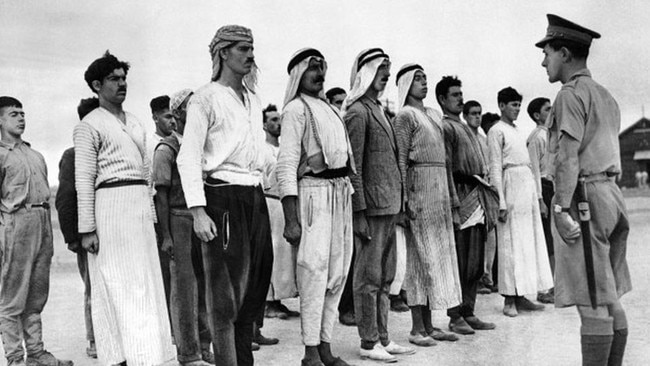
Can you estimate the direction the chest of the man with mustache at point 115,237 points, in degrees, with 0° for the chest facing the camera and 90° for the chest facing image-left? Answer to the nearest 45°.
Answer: approximately 315°

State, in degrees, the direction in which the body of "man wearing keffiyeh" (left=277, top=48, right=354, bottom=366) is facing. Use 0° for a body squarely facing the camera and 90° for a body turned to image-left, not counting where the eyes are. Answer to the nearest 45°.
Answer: approximately 315°

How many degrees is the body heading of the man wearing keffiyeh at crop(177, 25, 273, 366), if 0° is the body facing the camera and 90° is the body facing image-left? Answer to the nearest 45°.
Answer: approximately 315°

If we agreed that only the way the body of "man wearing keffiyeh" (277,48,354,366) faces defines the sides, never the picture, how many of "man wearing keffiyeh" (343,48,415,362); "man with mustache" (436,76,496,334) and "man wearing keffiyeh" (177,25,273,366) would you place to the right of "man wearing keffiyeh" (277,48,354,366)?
1

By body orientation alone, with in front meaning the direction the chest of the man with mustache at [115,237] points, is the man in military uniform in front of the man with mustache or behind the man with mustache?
in front

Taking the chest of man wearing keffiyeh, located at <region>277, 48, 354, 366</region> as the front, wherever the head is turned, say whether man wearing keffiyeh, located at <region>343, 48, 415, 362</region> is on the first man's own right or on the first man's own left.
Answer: on the first man's own left

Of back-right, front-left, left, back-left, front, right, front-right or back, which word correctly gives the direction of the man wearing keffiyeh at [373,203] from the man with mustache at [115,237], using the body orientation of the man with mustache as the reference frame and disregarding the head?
front-left

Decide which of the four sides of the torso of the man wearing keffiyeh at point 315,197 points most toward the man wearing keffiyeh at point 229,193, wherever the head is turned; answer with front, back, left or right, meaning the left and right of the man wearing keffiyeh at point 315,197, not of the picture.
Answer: right

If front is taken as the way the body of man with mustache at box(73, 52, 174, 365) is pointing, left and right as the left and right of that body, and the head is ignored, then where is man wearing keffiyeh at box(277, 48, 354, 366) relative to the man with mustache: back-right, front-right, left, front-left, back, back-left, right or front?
front-left

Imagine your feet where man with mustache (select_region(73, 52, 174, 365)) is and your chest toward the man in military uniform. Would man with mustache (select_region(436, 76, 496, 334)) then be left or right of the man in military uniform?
left

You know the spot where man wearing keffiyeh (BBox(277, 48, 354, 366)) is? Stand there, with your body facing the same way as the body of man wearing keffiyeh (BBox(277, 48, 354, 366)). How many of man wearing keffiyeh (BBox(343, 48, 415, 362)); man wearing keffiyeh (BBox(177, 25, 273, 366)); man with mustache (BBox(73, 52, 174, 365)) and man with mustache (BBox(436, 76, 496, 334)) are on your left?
2

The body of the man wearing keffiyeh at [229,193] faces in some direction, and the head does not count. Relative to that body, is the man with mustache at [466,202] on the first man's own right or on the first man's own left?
on the first man's own left

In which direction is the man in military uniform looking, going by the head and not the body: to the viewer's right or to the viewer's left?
to the viewer's left
